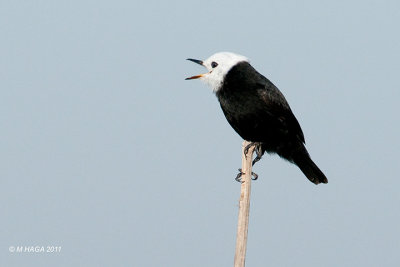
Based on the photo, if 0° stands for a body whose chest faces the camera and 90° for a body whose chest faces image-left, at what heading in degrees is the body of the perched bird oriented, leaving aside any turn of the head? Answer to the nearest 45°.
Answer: approximately 90°
